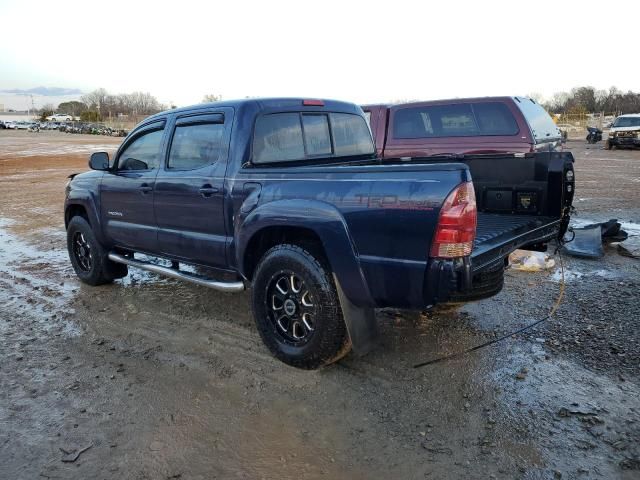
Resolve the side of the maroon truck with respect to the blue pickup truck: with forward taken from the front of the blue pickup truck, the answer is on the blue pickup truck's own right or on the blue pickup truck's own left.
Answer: on the blue pickup truck's own right

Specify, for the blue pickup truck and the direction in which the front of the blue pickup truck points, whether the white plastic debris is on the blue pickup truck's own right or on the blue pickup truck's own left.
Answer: on the blue pickup truck's own right

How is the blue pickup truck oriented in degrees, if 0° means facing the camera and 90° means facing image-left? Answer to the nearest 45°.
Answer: approximately 135°

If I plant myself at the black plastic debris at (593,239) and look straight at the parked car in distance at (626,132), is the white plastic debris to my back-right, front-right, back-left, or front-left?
back-left

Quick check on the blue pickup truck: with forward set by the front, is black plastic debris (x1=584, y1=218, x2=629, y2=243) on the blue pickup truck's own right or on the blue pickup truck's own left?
on the blue pickup truck's own right

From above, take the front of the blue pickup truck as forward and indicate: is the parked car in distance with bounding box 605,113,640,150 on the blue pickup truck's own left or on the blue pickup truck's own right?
on the blue pickup truck's own right
